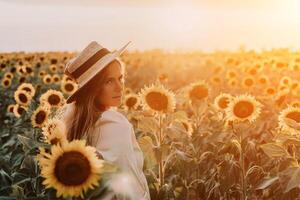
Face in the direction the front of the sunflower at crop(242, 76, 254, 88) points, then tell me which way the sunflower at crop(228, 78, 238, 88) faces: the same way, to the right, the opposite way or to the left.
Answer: the same way

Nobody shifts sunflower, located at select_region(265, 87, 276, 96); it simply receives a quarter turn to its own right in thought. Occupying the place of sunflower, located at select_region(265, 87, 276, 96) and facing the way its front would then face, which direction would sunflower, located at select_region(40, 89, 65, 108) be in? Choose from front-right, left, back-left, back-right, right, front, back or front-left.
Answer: front-left

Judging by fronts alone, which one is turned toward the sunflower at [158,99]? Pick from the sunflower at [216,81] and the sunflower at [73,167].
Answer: the sunflower at [216,81]

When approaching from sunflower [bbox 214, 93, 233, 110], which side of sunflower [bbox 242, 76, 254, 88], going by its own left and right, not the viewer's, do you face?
front

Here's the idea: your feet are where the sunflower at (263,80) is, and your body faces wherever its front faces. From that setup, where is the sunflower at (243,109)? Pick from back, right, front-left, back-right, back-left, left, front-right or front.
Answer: front

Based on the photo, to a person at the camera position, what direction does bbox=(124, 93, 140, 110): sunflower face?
facing the viewer

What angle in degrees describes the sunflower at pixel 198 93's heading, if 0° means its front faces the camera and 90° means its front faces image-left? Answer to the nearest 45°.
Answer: approximately 0°

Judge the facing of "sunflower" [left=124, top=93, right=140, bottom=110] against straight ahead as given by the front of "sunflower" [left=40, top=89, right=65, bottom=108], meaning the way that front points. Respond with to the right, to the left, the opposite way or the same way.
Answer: the same way

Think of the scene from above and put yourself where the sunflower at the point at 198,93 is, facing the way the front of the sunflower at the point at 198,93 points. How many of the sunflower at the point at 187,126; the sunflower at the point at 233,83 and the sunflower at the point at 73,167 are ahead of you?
2

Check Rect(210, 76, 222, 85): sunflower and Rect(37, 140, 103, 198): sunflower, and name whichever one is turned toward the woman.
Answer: Rect(210, 76, 222, 85): sunflower

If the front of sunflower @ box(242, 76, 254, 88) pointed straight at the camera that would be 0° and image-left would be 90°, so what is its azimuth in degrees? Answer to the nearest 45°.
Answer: approximately 0°

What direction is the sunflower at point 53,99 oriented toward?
toward the camera

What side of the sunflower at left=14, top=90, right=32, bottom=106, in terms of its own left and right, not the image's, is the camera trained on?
front
